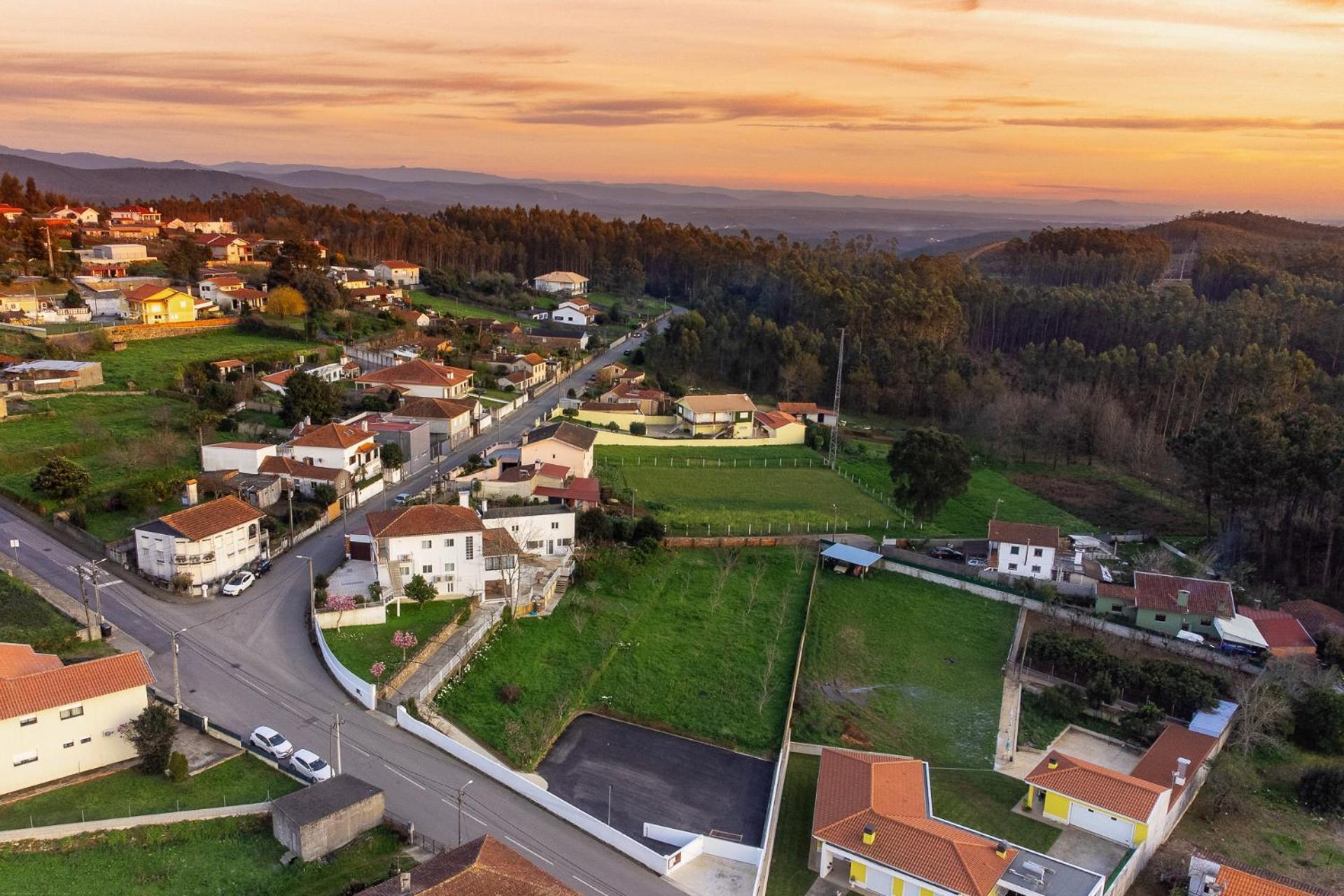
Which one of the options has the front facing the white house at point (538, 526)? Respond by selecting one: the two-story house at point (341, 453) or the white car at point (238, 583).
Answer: the two-story house

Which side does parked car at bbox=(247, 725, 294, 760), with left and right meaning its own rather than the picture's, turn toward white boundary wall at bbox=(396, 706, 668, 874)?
front

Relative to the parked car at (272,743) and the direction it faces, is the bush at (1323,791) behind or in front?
in front

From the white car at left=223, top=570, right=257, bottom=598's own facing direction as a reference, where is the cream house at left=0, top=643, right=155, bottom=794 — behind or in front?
in front

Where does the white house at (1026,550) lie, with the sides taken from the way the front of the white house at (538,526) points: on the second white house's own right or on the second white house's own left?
on the second white house's own left

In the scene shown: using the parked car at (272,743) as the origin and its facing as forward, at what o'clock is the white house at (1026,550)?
The white house is roughly at 10 o'clock from the parked car.

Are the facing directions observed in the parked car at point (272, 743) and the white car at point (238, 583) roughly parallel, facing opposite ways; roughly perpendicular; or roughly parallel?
roughly perpendicular

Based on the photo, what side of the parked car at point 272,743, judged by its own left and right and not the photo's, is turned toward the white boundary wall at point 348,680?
left

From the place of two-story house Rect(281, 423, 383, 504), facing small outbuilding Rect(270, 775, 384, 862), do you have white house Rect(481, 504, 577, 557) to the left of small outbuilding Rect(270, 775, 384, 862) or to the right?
left

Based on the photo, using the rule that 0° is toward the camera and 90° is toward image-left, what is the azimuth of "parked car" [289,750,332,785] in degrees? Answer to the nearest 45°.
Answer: approximately 315°
